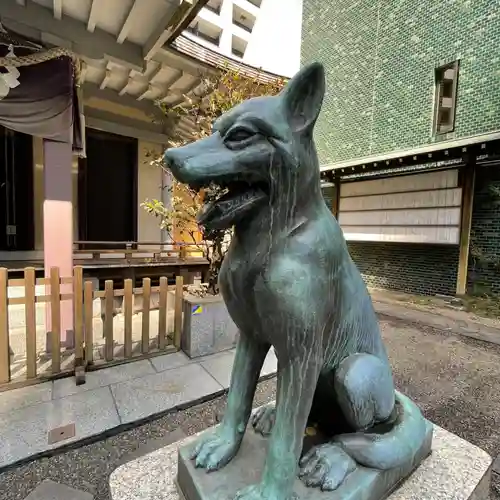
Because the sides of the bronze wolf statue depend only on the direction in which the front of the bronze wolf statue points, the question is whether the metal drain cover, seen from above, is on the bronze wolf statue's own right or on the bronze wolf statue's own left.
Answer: on the bronze wolf statue's own right

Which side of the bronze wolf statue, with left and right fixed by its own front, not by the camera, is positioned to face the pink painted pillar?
right

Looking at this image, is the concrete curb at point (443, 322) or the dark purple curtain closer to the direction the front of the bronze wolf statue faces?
the dark purple curtain

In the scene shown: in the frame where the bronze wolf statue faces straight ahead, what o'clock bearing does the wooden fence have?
The wooden fence is roughly at 3 o'clock from the bronze wolf statue.

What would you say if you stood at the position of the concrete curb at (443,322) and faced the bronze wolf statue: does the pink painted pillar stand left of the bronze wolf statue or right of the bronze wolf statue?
right

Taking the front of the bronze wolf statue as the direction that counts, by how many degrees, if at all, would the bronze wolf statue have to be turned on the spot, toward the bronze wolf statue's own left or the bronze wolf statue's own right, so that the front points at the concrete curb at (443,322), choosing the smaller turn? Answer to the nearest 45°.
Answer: approximately 180°

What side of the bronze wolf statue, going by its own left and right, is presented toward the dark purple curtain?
right

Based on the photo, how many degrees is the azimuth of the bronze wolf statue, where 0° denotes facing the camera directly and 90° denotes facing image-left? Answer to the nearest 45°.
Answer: approximately 45°
